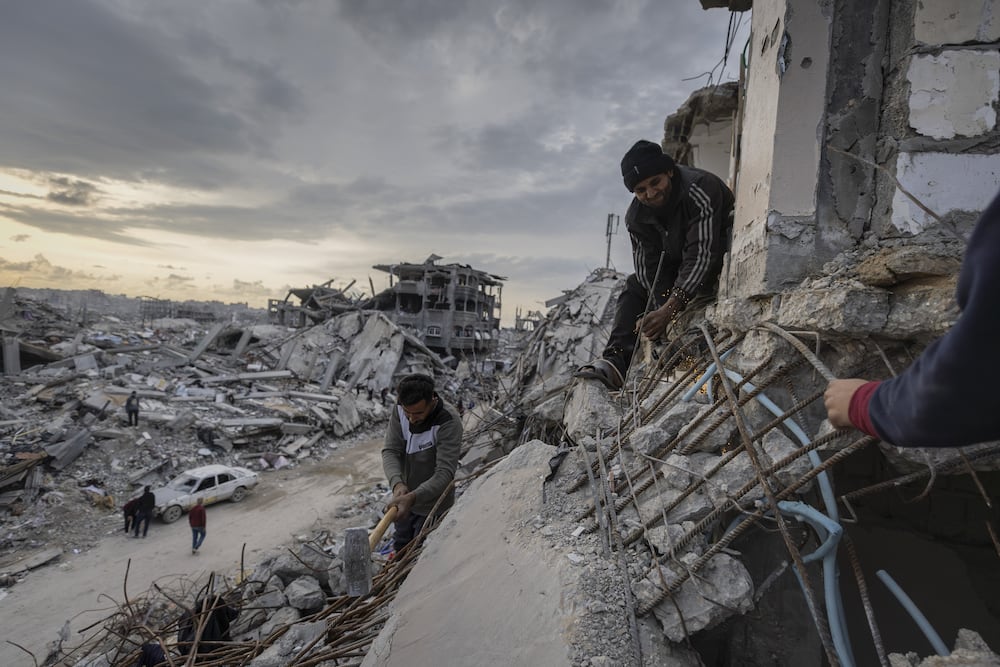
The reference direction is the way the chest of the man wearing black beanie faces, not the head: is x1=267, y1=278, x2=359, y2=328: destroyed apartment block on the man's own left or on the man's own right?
on the man's own right

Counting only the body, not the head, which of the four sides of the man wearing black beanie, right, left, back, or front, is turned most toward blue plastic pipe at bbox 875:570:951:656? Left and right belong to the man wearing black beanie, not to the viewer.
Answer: left

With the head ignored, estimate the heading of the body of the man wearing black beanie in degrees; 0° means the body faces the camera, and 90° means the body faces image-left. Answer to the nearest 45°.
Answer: approximately 45°

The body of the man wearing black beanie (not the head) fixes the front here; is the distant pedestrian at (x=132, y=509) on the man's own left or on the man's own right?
on the man's own right

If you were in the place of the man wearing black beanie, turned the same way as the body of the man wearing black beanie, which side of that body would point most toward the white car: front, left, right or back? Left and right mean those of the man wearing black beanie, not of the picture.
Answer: right

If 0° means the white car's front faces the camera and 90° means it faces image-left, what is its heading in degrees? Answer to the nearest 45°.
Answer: approximately 45°
